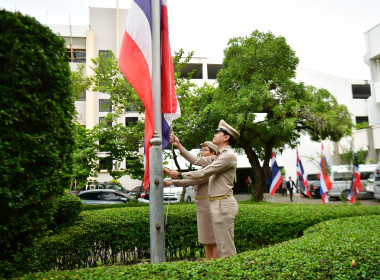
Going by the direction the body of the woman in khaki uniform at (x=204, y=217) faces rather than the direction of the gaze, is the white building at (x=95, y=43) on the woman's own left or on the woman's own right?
on the woman's own right

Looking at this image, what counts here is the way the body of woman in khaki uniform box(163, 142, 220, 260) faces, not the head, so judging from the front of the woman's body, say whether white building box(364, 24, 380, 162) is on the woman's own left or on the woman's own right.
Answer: on the woman's own right

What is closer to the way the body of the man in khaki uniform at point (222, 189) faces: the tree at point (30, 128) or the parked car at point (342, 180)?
the tree

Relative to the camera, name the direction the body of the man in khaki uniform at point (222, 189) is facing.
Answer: to the viewer's left

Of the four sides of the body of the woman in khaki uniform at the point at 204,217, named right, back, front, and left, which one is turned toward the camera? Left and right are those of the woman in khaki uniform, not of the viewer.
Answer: left

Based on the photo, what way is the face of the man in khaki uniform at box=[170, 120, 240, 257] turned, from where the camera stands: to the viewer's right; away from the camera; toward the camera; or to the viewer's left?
to the viewer's left

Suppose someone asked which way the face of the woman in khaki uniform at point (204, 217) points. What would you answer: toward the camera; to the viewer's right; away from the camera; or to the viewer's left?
to the viewer's left

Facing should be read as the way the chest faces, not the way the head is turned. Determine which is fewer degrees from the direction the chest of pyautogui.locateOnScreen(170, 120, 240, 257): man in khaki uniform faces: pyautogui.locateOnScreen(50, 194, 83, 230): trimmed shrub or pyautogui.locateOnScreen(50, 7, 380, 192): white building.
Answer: the trimmed shrub

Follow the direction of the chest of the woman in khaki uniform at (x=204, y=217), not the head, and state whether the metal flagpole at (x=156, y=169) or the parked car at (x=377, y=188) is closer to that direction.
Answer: the metal flagpole

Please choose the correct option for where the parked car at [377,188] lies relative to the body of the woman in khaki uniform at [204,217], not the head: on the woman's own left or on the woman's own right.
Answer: on the woman's own right
